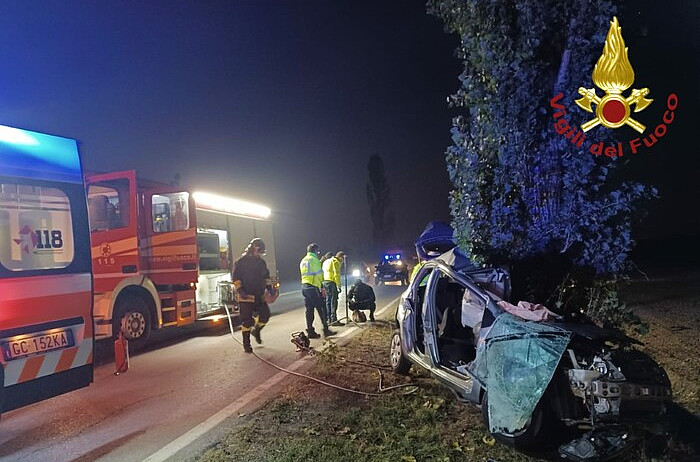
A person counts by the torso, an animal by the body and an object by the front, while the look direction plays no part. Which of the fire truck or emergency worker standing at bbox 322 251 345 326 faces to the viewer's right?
the emergency worker standing

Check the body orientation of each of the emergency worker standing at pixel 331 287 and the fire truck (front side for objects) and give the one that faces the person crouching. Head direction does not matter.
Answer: the emergency worker standing

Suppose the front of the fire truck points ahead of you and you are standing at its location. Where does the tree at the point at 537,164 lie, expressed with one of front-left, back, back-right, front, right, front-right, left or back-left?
left

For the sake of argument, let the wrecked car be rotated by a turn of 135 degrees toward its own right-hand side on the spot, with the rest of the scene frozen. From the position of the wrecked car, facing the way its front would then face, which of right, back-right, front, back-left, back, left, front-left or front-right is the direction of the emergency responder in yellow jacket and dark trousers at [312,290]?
front-right

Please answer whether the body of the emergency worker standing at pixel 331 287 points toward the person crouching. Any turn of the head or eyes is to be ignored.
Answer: yes

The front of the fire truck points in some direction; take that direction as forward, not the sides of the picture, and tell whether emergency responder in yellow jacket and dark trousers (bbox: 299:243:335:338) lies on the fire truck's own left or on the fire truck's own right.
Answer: on the fire truck's own left

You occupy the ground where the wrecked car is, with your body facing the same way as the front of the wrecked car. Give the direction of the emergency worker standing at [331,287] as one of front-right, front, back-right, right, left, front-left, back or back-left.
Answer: back

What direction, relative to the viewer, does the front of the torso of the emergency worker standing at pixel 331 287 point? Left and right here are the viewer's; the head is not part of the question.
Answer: facing to the right of the viewer

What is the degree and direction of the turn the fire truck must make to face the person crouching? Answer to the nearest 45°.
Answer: approximately 135° to its left

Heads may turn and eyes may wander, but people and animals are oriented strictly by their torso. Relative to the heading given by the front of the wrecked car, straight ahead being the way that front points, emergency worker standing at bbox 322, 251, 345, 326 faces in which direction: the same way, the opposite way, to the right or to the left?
to the left
